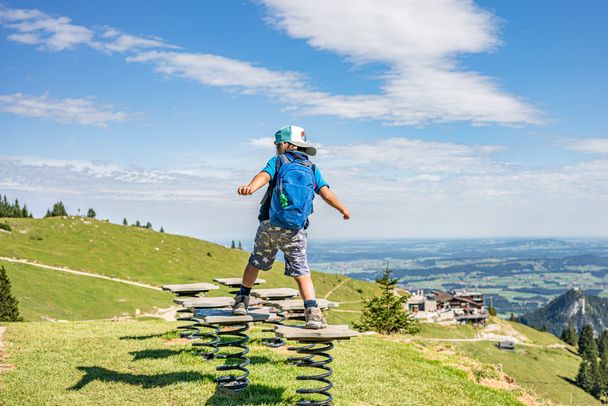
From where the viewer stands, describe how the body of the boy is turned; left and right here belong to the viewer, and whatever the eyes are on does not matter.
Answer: facing away from the viewer and to the left of the viewer

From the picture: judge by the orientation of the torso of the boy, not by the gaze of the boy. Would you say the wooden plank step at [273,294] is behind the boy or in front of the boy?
in front
